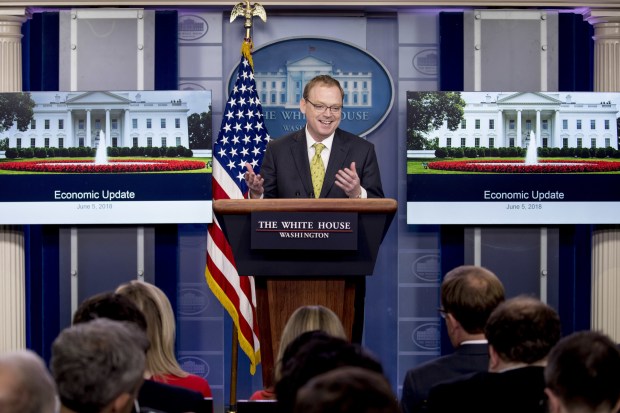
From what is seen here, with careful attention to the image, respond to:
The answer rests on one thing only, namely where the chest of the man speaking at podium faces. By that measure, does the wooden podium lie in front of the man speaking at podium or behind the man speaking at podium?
in front

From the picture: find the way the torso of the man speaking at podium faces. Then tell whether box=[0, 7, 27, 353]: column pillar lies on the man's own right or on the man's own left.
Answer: on the man's own right

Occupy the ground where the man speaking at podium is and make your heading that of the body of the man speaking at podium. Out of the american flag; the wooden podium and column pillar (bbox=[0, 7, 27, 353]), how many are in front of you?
1

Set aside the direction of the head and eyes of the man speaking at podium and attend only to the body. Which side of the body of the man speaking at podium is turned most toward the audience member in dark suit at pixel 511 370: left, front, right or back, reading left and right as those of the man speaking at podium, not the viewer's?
front

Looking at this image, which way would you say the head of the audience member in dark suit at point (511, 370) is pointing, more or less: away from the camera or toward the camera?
away from the camera

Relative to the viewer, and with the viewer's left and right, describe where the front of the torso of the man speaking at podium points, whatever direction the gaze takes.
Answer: facing the viewer

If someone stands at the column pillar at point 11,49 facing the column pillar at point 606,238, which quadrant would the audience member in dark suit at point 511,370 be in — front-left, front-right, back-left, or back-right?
front-right

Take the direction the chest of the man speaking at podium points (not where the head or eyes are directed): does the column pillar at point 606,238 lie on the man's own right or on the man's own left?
on the man's own left

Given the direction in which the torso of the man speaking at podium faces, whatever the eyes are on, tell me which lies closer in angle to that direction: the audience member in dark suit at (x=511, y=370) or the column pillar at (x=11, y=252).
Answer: the audience member in dark suit

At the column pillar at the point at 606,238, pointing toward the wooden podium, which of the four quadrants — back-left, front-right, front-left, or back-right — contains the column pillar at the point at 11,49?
front-right

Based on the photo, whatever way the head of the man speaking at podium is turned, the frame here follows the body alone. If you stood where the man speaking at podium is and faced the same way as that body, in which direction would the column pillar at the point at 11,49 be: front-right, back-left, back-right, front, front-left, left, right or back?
back-right

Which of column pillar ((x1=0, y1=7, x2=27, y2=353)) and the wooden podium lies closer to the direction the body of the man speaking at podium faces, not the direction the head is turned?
the wooden podium

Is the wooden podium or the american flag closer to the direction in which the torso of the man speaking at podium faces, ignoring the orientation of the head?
the wooden podium
